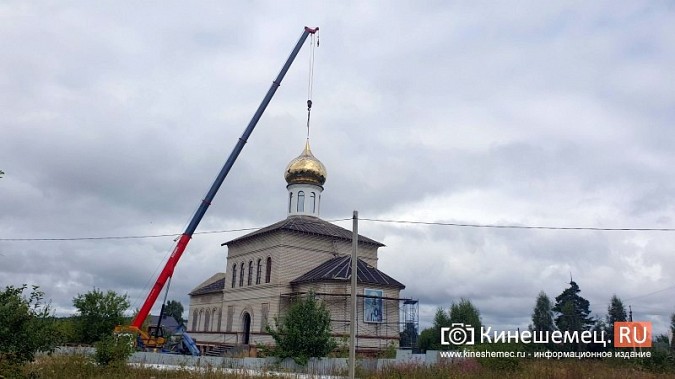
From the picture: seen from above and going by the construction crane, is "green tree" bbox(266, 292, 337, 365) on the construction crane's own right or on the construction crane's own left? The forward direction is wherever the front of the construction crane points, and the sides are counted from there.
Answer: on the construction crane's own right

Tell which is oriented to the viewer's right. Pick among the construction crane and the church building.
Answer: the construction crane

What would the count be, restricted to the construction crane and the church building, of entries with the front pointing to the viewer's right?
1

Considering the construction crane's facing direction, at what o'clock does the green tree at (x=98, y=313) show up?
The green tree is roughly at 6 o'clock from the construction crane.

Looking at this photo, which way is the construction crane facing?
to the viewer's right
